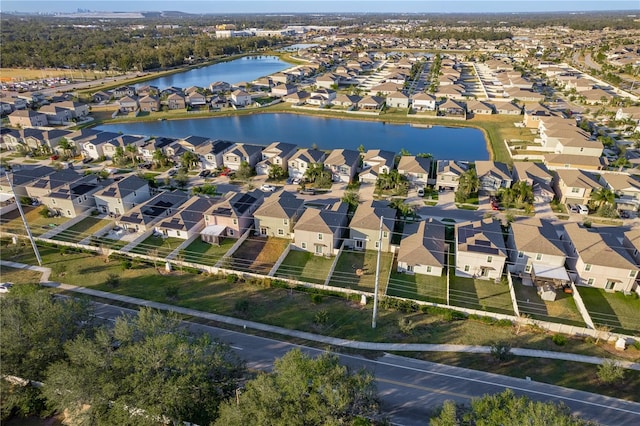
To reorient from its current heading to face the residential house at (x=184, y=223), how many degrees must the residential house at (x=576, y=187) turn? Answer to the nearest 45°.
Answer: approximately 45° to its right

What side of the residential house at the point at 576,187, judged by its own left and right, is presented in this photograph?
front

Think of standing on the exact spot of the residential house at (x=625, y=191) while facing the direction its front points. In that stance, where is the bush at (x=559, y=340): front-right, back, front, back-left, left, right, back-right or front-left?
front

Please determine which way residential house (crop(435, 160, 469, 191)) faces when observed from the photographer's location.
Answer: facing the viewer

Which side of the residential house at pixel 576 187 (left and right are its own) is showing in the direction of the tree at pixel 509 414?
front

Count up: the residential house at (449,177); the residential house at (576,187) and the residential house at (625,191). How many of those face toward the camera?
3

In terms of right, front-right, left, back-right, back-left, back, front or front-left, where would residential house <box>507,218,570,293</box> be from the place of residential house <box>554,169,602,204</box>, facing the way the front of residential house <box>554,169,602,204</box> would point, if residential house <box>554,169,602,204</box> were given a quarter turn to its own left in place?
right

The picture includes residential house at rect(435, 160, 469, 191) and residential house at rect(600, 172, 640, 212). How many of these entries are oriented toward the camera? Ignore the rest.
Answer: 2

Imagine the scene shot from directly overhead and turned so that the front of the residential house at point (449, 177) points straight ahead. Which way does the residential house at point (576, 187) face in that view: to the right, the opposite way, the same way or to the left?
the same way

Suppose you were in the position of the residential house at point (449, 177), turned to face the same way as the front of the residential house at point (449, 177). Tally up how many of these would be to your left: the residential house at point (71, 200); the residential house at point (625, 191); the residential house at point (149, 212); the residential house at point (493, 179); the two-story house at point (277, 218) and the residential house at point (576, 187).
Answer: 3

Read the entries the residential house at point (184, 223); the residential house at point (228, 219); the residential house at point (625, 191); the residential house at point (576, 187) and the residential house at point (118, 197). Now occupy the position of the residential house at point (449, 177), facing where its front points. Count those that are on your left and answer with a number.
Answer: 2

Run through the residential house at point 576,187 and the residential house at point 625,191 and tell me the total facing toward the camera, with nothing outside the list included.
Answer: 2

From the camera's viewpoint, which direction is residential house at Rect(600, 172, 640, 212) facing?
toward the camera

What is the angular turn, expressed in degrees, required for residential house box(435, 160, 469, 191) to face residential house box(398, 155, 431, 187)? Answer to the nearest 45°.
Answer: approximately 90° to its right

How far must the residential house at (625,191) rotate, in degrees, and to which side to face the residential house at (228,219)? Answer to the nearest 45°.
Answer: approximately 45° to its right

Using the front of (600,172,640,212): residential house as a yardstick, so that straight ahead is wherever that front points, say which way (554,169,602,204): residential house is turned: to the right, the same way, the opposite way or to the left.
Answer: the same way

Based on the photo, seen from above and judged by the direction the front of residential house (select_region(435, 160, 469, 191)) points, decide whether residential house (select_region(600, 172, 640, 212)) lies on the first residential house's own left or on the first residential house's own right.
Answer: on the first residential house's own left

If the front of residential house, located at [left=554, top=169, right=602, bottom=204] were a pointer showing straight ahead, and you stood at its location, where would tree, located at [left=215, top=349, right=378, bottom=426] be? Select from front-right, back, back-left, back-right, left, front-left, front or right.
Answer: front

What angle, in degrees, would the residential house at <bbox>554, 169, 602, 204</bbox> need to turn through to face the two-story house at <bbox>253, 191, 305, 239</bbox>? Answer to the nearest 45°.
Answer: approximately 45° to its right
